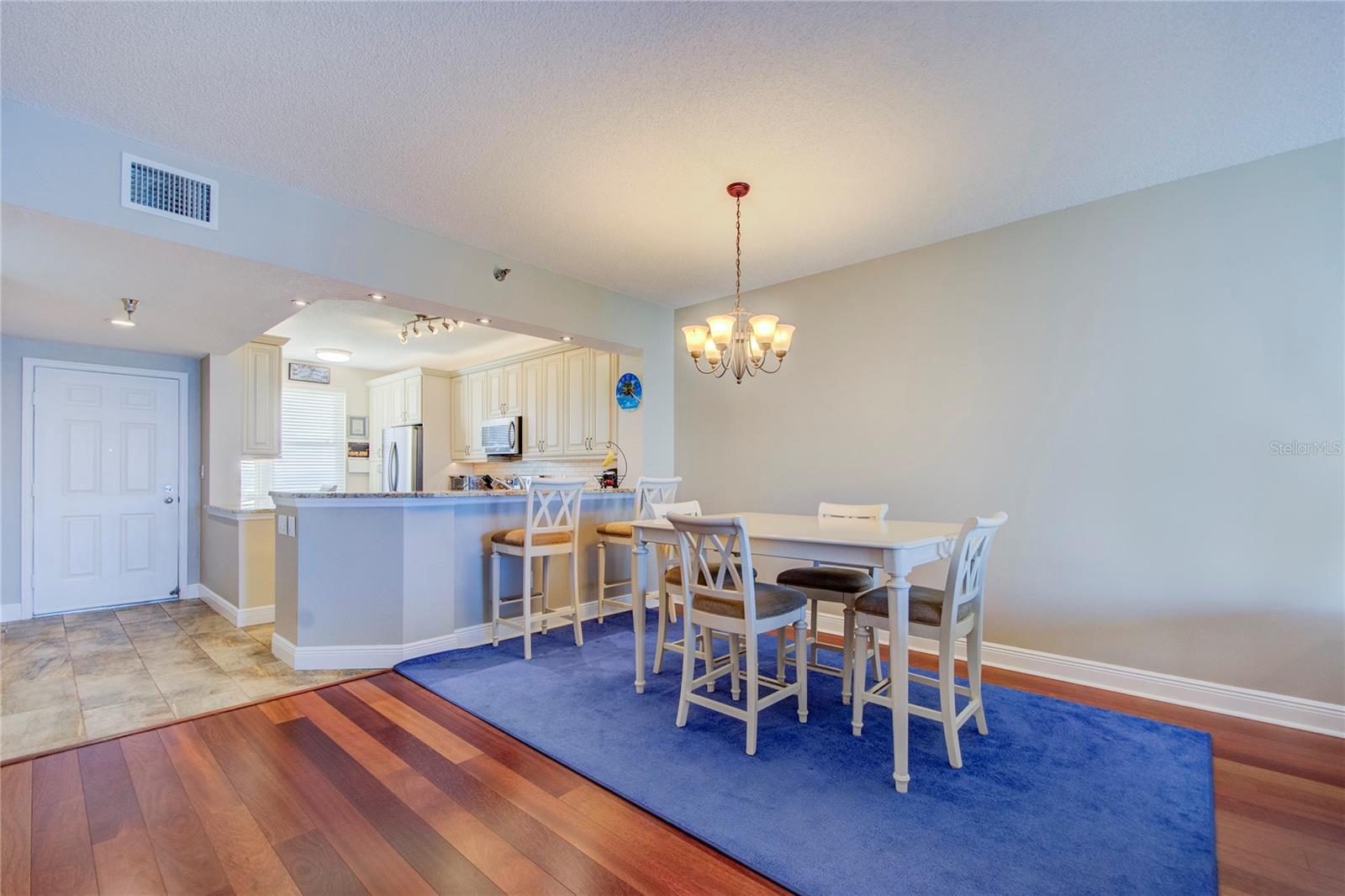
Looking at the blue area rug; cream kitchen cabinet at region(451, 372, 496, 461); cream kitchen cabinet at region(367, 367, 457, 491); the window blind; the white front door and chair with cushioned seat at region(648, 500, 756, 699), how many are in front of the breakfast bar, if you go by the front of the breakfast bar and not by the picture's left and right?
2

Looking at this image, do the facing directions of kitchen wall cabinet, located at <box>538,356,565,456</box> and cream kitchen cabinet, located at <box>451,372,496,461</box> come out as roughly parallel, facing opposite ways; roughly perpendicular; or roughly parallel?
roughly parallel

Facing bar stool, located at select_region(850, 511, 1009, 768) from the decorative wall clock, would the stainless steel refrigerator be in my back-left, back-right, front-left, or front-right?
back-right

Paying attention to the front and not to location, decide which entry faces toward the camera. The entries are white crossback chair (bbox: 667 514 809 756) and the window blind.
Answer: the window blind

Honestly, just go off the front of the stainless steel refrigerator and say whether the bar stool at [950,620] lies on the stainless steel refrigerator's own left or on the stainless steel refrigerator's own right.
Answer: on the stainless steel refrigerator's own left

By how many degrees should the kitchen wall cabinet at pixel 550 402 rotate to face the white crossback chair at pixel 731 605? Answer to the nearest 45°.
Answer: approximately 45° to its left

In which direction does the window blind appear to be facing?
toward the camera

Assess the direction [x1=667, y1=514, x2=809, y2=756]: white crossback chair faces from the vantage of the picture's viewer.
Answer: facing away from the viewer and to the right of the viewer

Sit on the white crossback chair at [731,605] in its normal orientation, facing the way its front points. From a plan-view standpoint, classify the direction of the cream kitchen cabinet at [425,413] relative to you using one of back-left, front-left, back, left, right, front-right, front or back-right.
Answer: left

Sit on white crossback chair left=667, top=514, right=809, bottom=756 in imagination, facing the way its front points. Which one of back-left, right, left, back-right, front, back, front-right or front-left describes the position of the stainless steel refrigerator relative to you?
left

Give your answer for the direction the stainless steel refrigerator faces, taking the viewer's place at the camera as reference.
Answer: facing the viewer and to the left of the viewer

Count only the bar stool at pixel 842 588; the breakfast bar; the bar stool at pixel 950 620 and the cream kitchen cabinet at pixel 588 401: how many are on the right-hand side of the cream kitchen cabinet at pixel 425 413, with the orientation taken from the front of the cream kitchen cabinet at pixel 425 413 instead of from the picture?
0

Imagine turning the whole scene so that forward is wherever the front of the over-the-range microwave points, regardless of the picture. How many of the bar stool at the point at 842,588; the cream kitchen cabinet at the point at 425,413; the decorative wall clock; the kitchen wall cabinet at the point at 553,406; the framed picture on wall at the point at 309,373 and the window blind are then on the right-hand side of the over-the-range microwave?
3

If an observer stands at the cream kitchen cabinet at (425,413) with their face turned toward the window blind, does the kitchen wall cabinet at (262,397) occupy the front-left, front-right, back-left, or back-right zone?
front-left

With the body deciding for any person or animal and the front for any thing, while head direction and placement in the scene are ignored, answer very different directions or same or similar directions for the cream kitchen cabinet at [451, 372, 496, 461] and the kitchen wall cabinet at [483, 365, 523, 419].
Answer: same or similar directions

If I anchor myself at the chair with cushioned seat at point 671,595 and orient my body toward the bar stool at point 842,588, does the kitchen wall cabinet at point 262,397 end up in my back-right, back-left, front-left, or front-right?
back-left

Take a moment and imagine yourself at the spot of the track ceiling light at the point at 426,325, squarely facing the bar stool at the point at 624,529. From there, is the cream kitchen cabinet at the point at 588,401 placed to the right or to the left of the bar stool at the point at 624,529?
left

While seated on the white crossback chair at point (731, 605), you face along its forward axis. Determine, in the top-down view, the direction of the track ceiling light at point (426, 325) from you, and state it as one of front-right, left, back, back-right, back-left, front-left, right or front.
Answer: left
